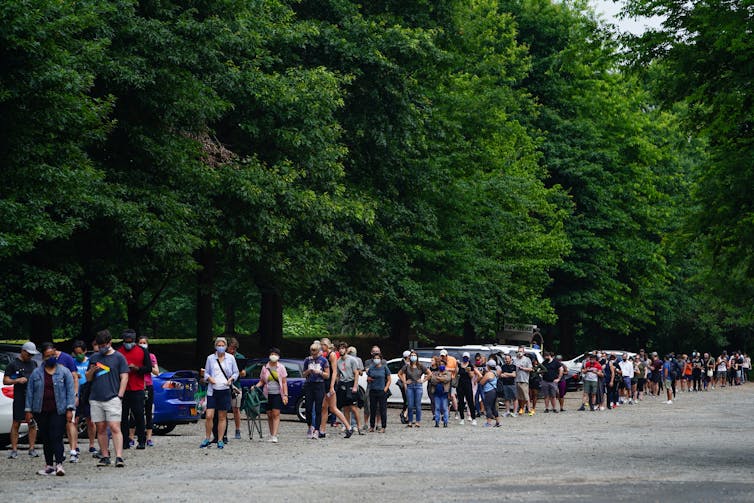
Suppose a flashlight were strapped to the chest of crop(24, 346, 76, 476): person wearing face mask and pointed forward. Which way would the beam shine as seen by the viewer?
toward the camera

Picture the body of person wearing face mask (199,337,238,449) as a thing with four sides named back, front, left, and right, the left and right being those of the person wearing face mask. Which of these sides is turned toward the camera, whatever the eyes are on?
front

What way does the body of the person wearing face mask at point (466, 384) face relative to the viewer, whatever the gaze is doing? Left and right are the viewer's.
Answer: facing the viewer

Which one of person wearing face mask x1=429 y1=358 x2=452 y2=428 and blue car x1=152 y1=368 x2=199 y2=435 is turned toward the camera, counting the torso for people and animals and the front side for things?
the person wearing face mask

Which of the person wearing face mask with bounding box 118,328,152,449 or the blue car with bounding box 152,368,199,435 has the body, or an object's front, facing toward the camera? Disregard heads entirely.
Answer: the person wearing face mask

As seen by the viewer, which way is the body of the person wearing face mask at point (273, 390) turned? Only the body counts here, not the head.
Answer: toward the camera

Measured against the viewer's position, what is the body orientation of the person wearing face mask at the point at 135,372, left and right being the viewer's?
facing the viewer

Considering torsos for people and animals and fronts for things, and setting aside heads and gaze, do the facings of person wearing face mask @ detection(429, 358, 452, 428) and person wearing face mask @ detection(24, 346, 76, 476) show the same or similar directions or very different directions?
same or similar directions

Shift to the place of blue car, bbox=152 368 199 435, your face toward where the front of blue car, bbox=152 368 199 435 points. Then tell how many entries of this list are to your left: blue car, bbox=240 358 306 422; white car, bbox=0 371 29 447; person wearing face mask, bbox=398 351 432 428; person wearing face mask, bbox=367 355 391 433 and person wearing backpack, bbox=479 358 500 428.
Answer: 1

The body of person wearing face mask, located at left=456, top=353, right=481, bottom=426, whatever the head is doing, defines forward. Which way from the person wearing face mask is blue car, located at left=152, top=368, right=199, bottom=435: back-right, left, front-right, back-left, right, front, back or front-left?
front-right
